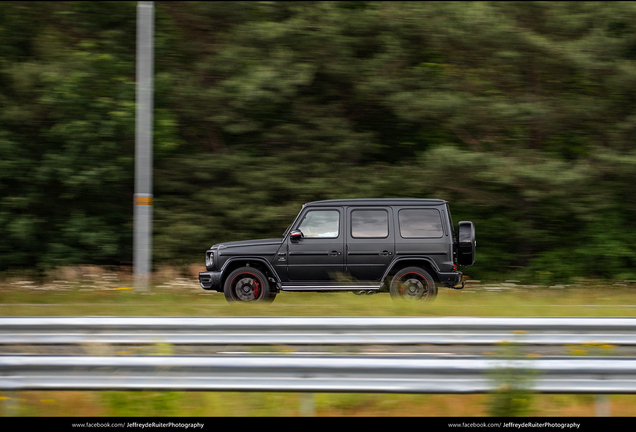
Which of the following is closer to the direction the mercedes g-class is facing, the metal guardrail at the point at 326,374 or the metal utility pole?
the metal utility pole

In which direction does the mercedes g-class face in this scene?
to the viewer's left

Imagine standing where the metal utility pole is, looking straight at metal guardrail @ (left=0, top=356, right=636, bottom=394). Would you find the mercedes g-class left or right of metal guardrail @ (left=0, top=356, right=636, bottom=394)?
left

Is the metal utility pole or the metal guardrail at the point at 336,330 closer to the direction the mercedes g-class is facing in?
the metal utility pole
